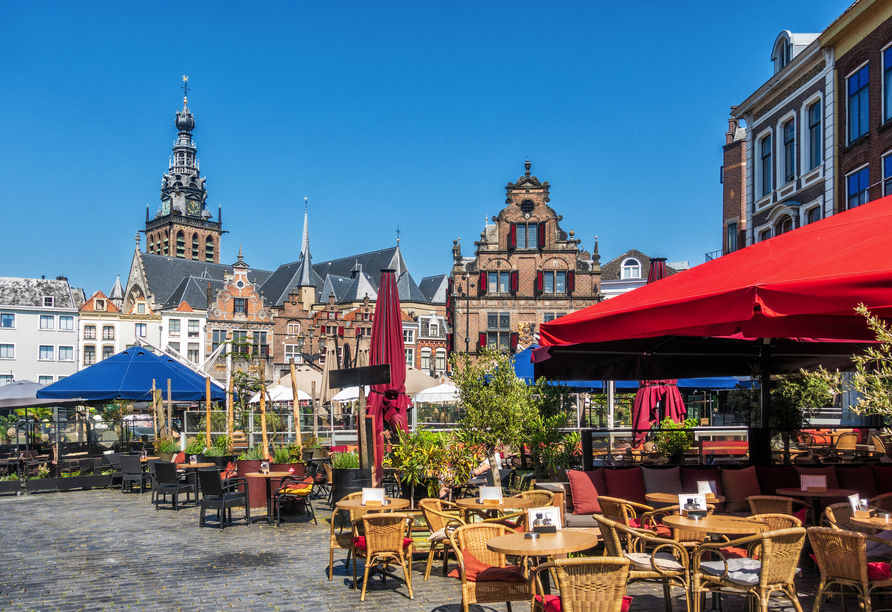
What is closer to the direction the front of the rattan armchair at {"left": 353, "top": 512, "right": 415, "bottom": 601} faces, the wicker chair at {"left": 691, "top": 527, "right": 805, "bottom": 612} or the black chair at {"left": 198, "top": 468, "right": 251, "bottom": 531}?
the black chair

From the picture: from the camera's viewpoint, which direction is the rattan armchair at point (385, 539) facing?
away from the camera

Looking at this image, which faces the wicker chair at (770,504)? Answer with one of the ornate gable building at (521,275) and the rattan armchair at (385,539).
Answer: the ornate gable building

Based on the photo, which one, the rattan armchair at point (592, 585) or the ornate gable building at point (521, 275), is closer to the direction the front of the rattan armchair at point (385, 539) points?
the ornate gable building

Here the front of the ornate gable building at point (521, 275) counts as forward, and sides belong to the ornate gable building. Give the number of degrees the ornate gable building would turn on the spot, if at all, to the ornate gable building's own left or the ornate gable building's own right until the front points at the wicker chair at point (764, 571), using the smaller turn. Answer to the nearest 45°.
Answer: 0° — it already faces it
